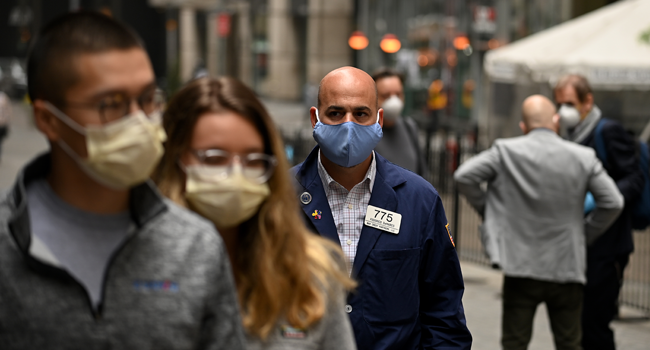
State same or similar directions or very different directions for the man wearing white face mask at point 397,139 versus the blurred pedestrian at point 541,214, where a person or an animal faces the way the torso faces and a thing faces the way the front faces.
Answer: very different directions

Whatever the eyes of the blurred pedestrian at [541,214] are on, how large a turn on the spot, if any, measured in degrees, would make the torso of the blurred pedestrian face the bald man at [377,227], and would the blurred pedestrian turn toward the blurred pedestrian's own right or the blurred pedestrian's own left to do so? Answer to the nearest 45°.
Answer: approximately 180°

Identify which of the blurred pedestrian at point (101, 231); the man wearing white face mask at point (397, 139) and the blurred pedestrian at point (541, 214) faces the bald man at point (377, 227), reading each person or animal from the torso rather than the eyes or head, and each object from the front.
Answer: the man wearing white face mask

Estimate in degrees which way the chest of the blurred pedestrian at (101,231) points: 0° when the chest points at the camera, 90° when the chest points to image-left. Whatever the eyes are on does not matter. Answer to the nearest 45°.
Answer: approximately 315°

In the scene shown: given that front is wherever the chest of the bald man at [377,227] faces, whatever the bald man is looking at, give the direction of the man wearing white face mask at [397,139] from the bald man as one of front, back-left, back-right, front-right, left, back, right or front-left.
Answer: back-right

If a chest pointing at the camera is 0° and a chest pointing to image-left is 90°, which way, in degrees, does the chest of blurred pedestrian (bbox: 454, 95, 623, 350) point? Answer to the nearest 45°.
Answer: approximately 180°

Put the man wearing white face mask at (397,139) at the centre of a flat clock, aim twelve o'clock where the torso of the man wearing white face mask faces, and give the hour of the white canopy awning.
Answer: The white canopy awning is roughly at 7 o'clock from the man wearing white face mask.

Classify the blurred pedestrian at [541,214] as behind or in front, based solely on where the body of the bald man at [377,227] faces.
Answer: behind

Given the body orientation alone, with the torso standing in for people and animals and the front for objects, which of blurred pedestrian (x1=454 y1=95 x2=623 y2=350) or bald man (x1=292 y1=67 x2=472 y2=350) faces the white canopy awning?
the blurred pedestrian

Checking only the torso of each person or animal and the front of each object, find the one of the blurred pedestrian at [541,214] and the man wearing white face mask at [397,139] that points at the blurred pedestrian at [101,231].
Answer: the man wearing white face mask

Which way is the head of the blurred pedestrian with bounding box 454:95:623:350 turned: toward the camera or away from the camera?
away from the camera

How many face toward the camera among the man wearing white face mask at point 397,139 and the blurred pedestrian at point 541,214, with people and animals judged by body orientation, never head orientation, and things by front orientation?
1

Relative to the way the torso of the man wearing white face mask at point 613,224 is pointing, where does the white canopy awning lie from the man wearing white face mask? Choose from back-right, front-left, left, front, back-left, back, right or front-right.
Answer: back-right

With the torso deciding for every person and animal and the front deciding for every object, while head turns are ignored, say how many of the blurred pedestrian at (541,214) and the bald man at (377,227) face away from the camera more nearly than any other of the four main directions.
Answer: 1
